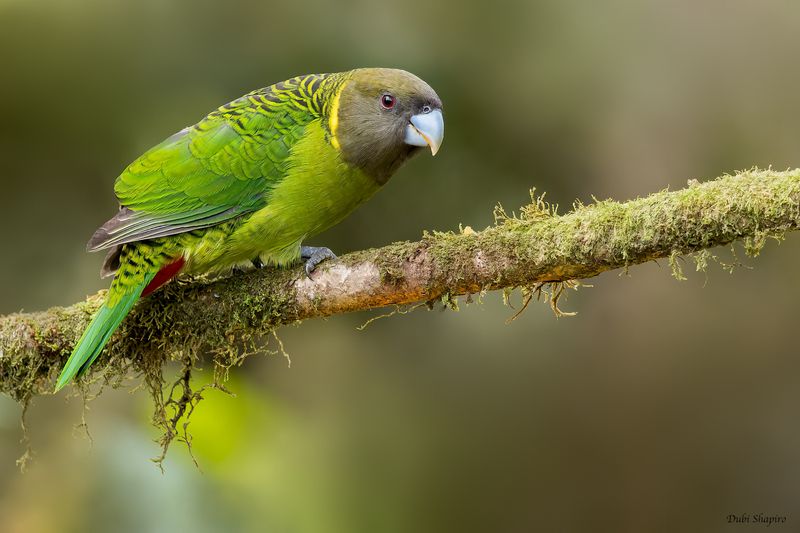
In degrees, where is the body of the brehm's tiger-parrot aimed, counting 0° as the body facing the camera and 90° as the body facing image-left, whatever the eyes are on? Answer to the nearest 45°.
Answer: approximately 270°
